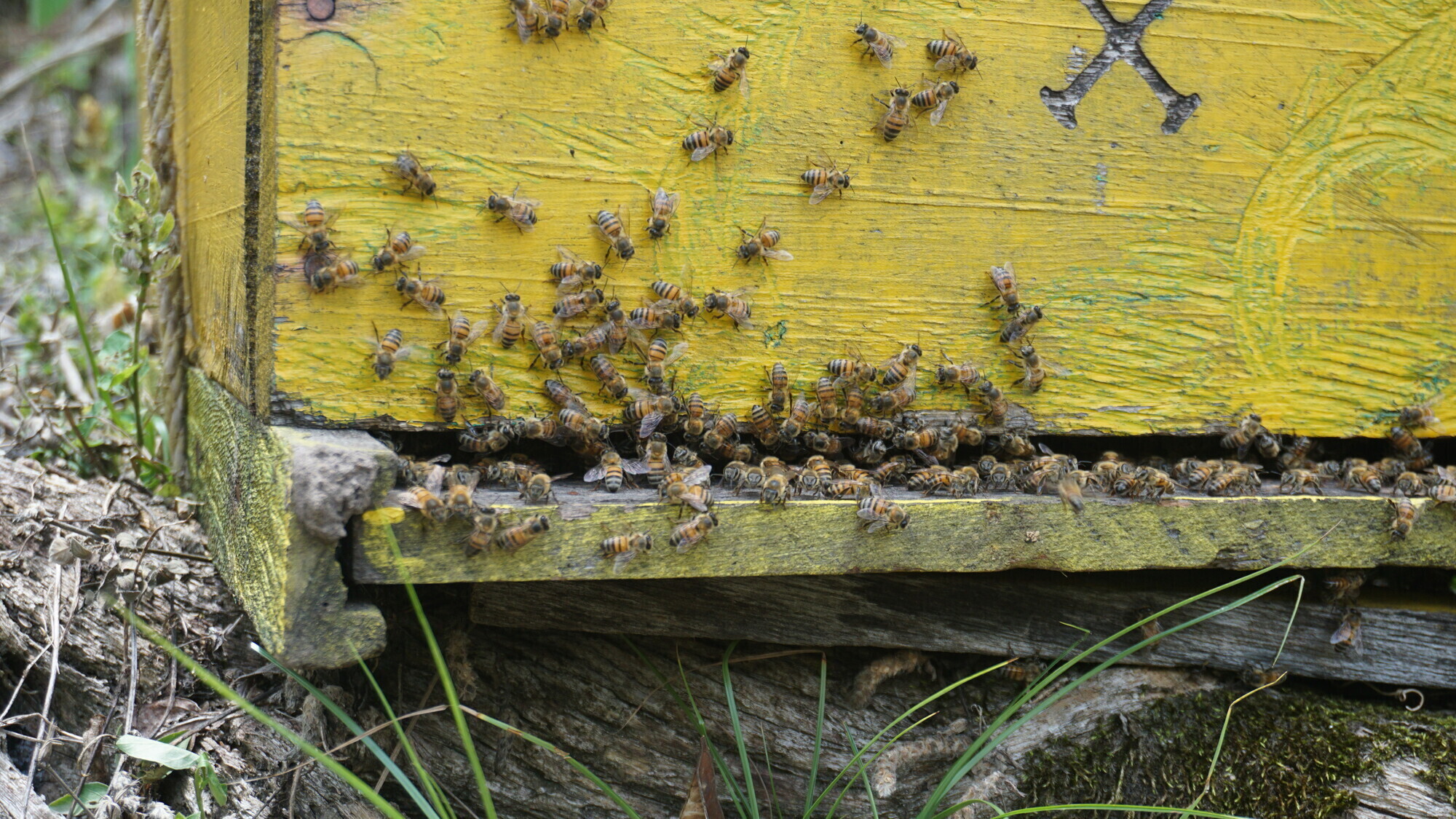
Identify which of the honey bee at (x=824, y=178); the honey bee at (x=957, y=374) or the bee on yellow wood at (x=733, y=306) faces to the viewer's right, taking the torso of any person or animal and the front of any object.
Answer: the honey bee at (x=824, y=178)

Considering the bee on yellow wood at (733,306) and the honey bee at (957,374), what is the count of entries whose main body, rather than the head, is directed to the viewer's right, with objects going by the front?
0

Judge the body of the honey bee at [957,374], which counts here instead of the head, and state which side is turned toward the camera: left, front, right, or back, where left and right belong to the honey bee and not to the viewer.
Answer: left

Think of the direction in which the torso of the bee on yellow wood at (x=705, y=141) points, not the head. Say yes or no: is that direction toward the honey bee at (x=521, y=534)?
no

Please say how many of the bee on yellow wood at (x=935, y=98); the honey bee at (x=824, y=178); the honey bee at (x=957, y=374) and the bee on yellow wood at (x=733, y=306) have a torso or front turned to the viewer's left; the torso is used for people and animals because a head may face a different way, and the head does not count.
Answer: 2

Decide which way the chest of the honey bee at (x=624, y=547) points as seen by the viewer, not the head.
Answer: to the viewer's right

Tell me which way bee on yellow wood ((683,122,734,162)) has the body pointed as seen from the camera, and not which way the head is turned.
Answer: to the viewer's right

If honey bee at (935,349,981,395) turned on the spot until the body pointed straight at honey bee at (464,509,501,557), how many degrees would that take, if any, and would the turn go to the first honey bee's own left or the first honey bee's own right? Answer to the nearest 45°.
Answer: approximately 45° to the first honey bee's own left

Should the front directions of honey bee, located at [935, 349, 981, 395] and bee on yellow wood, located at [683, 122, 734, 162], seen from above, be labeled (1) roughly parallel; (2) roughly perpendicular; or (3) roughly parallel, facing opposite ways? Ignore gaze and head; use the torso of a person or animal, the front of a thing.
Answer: roughly parallel, facing opposite ways

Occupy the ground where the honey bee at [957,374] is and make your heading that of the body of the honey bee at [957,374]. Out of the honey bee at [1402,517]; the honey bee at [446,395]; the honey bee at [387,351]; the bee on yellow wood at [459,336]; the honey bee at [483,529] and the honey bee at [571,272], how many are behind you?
1

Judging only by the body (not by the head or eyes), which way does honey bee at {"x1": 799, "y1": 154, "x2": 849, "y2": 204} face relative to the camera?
to the viewer's right
